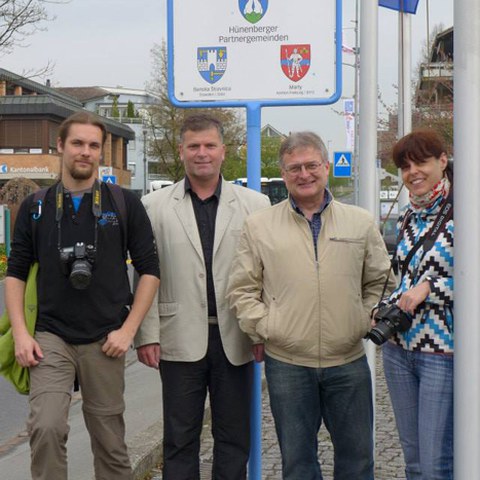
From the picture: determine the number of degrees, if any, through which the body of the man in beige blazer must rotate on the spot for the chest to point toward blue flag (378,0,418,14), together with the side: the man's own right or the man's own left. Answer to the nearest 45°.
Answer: approximately 135° to the man's own left

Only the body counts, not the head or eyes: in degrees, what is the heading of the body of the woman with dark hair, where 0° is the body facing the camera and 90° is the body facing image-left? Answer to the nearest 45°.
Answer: approximately 45°

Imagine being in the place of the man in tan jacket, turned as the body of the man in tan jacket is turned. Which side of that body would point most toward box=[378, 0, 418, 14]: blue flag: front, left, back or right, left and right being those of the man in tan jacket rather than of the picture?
back

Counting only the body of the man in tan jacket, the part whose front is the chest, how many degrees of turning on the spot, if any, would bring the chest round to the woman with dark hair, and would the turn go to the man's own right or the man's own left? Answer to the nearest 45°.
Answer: approximately 45° to the man's own left

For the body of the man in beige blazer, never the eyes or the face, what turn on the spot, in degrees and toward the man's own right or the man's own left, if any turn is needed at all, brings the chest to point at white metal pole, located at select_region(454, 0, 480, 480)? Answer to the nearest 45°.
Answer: approximately 45° to the man's own left

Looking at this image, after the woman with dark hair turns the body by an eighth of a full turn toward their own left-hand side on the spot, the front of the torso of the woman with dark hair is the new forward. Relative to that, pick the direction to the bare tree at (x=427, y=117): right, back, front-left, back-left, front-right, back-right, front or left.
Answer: back
